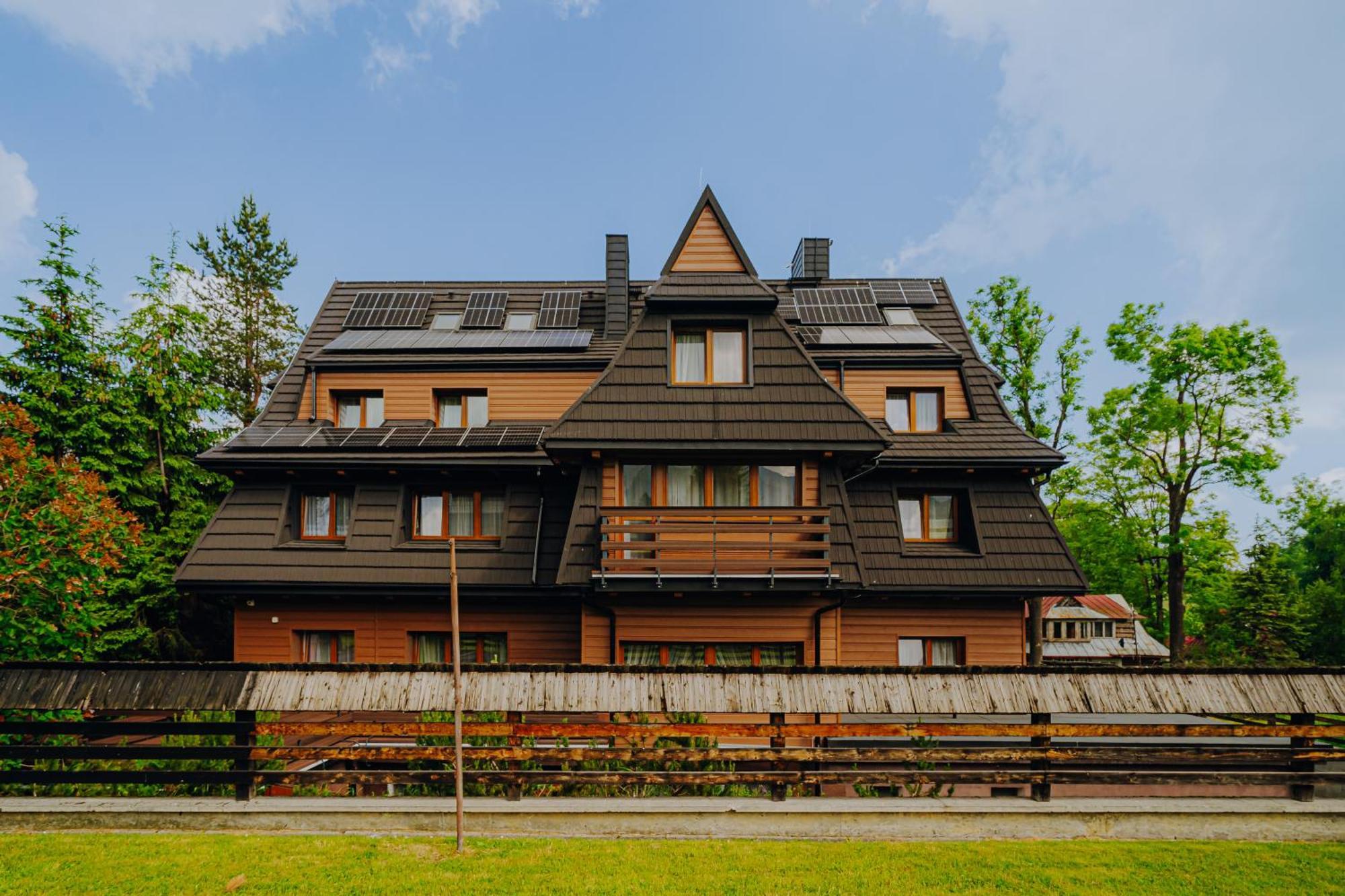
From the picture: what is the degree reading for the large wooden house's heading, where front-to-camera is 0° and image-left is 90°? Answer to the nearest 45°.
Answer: approximately 0°

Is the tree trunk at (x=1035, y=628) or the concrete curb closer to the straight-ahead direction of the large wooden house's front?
the concrete curb

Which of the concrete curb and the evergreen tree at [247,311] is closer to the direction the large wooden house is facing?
the concrete curb

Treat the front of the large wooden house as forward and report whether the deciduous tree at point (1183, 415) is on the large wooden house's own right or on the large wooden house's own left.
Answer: on the large wooden house's own left

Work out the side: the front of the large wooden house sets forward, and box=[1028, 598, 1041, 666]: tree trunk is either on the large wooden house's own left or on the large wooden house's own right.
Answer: on the large wooden house's own left

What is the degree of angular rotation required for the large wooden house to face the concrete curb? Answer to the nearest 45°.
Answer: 0° — it already faces it

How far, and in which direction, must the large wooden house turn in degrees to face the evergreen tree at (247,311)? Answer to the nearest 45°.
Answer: approximately 135° to its right

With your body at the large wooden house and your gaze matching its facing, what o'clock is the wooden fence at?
The wooden fence is roughly at 12 o'clock from the large wooden house.

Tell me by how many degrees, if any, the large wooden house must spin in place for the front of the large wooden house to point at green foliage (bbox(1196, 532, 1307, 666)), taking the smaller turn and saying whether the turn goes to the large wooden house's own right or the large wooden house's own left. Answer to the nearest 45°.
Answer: approximately 135° to the large wooden house's own left
